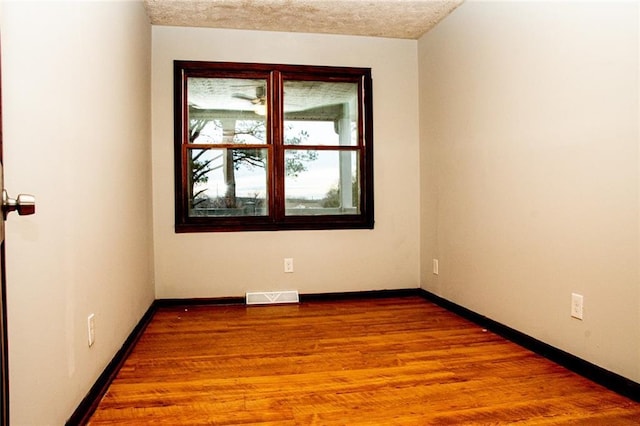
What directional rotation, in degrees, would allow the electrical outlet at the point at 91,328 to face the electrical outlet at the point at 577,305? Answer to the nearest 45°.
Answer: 0° — it already faces it

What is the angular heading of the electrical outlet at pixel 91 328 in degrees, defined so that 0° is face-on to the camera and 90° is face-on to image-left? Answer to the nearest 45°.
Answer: approximately 270°

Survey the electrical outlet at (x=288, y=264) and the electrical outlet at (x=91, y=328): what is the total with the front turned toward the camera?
1

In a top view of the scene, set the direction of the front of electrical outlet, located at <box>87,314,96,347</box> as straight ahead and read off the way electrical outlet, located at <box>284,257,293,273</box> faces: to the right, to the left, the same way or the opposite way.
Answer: to the right

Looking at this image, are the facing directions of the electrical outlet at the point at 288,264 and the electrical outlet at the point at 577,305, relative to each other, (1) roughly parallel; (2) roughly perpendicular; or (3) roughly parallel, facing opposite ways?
roughly perpendicular

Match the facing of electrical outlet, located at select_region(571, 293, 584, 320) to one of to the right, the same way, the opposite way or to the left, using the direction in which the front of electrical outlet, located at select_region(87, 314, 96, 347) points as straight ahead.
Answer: the opposite way
